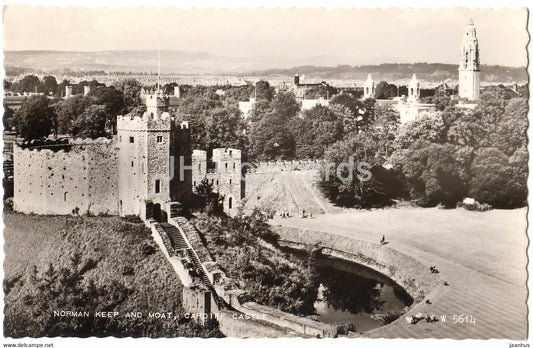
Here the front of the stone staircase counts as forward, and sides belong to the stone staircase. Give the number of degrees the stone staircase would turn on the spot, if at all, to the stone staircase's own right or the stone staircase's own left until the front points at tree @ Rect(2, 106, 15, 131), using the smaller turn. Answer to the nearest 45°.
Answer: approximately 135° to the stone staircase's own right

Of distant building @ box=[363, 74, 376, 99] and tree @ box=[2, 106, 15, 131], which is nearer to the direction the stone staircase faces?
the distant building
